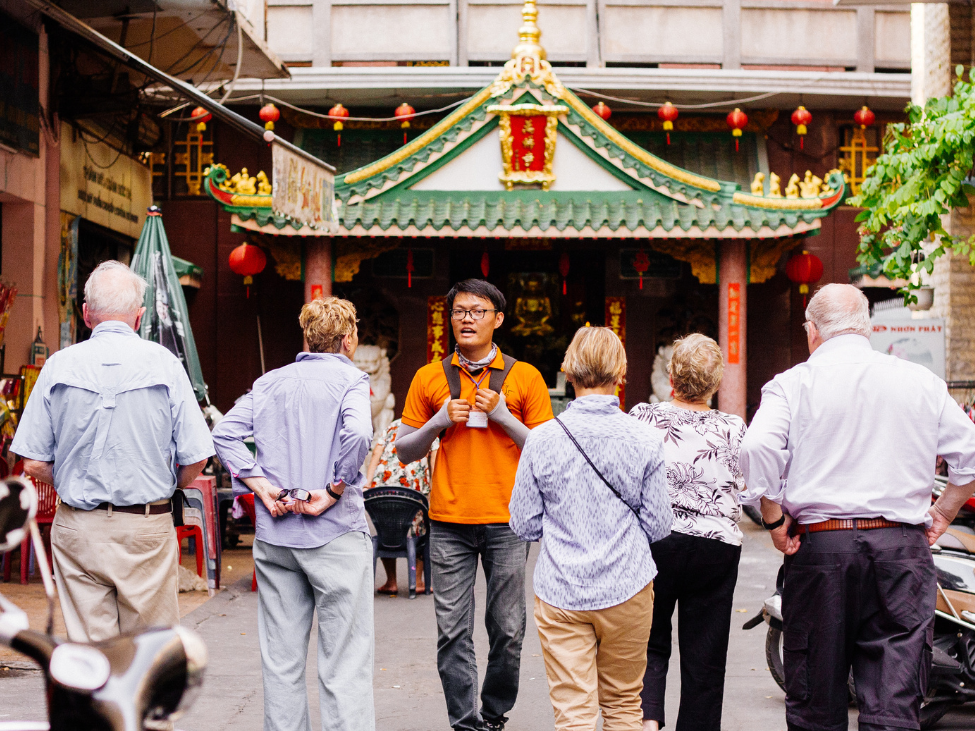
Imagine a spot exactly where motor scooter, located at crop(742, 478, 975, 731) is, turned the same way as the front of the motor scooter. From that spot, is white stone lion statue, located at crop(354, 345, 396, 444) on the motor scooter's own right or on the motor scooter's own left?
on the motor scooter's own right

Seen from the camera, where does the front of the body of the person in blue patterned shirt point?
away from the camera

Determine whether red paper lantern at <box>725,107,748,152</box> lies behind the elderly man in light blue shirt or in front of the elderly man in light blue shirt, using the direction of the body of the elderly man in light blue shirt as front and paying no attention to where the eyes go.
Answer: in front

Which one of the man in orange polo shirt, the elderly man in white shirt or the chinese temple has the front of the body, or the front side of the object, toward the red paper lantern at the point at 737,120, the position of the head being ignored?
the elderly man in white shirt

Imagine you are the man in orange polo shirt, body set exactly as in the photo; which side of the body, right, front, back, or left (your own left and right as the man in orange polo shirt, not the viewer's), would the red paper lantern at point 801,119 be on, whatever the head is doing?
back

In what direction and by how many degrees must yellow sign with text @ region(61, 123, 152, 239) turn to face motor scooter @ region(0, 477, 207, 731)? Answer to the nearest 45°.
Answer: approximately 45° to its right

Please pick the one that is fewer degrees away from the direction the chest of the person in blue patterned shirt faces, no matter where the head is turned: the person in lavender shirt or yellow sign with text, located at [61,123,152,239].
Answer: the yellow sign with text

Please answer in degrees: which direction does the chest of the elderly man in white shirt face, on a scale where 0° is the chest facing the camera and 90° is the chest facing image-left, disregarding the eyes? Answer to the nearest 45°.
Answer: approximately 180°

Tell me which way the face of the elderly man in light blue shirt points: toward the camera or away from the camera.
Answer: away from the camera

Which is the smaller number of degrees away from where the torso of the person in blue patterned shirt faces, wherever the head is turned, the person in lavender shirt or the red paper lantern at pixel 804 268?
the red paper lantern

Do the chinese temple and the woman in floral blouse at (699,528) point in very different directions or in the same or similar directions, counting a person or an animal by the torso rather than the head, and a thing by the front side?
very different directions

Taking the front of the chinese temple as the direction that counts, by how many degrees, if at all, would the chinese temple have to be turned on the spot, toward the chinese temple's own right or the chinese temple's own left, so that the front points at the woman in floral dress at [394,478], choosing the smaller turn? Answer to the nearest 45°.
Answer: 0° — it already faces them

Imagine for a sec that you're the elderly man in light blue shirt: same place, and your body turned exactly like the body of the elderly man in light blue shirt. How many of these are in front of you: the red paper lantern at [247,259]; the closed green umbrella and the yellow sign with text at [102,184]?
3

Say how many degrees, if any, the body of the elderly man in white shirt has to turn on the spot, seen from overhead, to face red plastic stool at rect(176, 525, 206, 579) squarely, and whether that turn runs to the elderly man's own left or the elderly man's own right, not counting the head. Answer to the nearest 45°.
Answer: approximately 45° to the elderly man's own left

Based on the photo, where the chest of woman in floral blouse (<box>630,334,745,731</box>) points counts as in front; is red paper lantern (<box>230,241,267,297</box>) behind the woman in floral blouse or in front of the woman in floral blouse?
in front

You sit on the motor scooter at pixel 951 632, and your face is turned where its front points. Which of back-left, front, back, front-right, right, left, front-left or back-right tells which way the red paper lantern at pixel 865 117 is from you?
right
